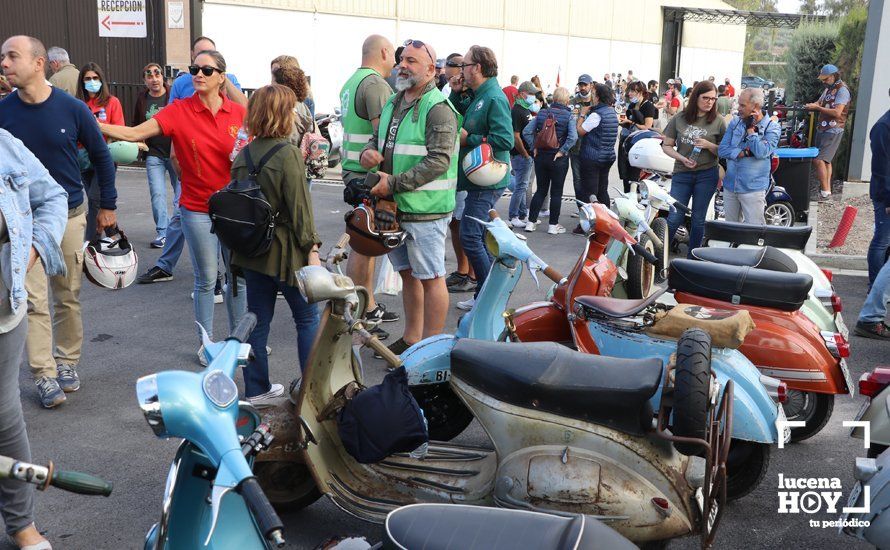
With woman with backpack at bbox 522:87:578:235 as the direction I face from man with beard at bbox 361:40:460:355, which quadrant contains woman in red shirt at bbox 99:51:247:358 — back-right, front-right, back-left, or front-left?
back-left

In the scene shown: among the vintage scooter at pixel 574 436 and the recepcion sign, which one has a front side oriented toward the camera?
the recepcion sign

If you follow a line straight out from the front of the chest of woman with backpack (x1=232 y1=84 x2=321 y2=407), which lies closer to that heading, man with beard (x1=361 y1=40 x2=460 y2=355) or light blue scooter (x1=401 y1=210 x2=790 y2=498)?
the man with beard

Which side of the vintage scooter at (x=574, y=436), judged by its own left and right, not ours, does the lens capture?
left

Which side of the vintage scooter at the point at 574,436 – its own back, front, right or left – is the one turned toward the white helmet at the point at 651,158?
right

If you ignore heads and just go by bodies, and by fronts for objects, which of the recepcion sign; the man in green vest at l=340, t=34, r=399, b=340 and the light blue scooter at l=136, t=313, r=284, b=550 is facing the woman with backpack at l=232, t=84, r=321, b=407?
the recepcion sign

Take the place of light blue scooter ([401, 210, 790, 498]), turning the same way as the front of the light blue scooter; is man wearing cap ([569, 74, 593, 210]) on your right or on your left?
on your right

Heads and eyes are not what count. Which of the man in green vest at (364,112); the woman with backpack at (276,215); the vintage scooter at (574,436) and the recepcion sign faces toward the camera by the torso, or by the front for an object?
the recepcion sign

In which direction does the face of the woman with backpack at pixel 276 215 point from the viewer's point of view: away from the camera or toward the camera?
away from the camera

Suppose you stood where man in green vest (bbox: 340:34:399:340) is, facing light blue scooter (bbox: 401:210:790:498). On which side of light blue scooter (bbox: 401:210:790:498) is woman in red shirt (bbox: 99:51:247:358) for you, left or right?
right

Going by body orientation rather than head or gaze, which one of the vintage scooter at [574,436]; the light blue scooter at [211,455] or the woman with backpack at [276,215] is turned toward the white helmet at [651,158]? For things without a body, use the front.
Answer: the woman with backpack

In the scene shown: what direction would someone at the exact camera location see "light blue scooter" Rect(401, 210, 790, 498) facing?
facing away from the viewer and to the left of the viewer

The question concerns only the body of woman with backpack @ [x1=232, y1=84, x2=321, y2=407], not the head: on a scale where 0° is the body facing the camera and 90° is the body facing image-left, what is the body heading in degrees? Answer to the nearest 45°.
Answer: approximately 225°

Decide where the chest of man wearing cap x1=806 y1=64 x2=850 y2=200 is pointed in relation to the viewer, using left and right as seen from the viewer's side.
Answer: facing the viewer and to the left of the viewer
